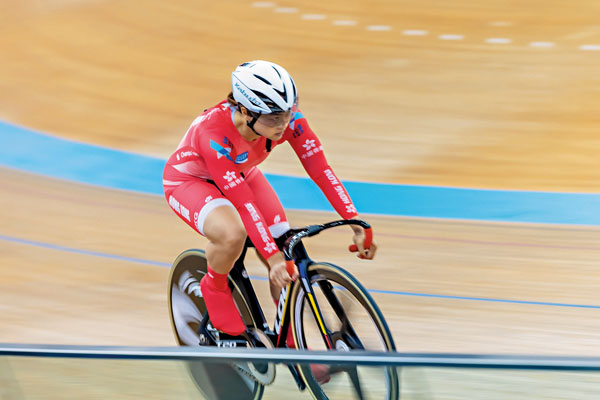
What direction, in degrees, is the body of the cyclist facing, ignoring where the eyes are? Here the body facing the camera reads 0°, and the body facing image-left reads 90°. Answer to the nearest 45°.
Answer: approximately 315°

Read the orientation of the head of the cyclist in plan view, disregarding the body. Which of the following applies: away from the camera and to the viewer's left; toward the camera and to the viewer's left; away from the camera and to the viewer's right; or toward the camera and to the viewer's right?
toward the camera and to the viewer's right
